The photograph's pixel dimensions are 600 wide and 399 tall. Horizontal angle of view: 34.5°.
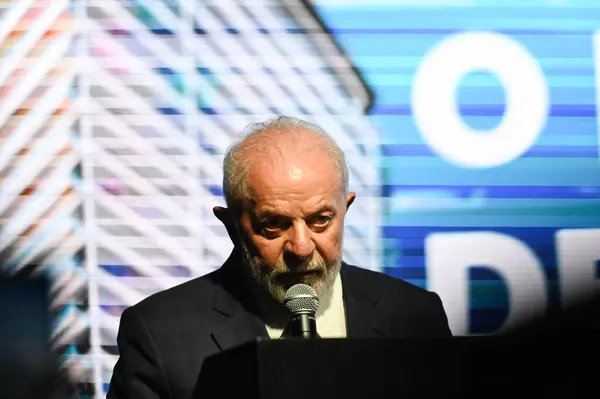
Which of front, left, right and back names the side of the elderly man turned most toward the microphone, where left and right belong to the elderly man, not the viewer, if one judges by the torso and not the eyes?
front

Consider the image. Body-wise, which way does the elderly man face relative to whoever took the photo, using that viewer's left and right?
facing the viewer

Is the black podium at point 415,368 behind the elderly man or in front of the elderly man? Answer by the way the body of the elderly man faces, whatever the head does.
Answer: in front
